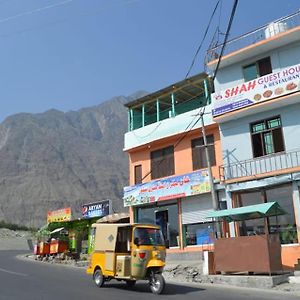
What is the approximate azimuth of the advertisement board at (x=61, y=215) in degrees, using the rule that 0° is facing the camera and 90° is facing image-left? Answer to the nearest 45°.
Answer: approximately 45°

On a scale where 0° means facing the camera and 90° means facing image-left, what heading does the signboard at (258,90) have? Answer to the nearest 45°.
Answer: approximately 45°

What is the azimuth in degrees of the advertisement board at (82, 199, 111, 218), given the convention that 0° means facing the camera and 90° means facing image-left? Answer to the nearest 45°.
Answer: approximately 45°

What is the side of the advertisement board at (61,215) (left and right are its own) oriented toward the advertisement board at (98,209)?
left

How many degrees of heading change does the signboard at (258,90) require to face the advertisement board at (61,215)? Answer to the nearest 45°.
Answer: approximately 90° to its right

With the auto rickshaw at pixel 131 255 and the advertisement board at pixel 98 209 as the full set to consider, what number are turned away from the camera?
0

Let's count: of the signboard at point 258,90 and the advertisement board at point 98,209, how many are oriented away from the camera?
0
